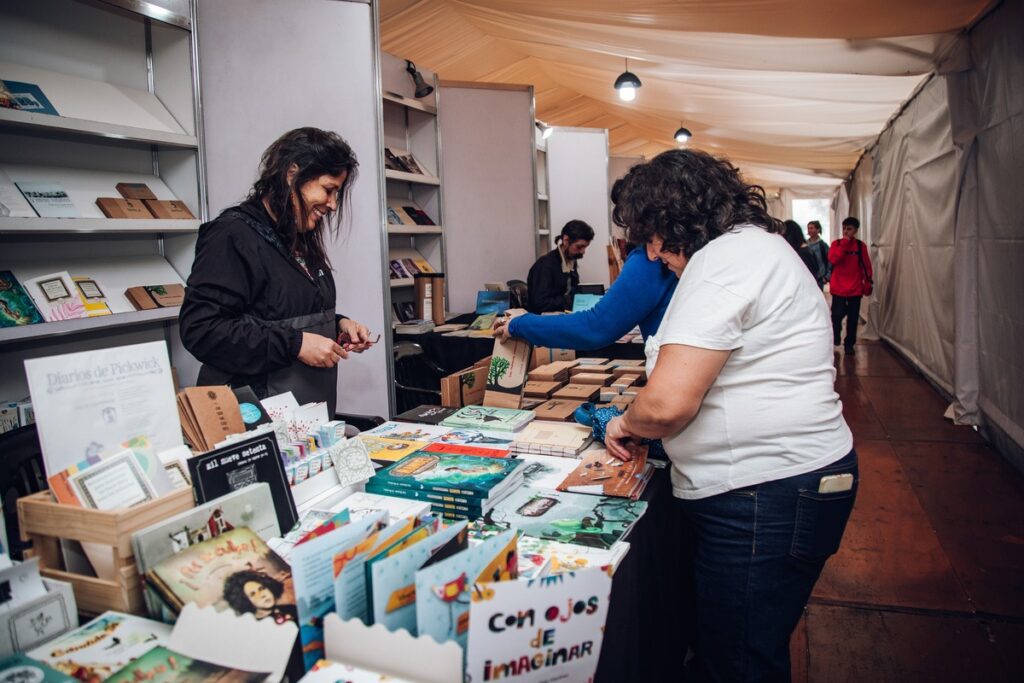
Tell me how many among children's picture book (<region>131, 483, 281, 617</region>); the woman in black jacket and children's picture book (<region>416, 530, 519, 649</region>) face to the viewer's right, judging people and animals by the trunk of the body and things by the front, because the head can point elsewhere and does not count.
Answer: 1

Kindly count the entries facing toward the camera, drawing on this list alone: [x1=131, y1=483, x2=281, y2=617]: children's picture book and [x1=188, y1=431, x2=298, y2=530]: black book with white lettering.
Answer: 2

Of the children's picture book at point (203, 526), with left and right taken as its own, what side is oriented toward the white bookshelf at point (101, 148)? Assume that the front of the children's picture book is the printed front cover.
back

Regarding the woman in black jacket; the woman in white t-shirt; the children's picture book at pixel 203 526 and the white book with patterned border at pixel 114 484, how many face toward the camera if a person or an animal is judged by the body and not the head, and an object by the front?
2

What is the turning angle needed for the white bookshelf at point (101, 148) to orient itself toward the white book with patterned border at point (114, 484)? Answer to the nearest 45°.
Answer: approximately 45° to its right

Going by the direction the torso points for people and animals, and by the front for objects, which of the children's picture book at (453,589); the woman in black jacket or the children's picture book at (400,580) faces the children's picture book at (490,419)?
the woman in black jacket

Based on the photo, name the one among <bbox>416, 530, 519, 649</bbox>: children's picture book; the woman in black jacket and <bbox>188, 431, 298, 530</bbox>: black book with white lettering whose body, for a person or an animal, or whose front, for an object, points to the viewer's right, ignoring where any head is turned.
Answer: the woman in black jacket

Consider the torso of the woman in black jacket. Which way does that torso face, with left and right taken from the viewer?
facing to the right of the viewer
